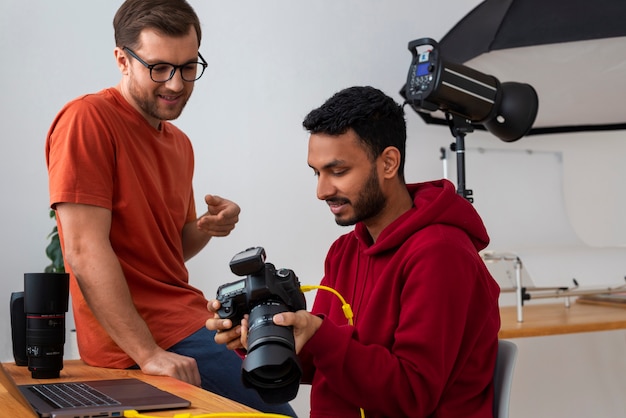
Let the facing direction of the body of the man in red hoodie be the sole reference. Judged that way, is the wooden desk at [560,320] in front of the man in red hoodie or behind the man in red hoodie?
behind

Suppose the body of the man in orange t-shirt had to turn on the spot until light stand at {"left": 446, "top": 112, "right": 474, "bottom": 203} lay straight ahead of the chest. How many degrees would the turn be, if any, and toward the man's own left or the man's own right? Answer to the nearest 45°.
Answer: approximately 90° to the man's own left

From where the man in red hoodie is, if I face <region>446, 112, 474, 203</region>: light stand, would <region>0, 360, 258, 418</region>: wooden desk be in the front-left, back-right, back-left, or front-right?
back-left

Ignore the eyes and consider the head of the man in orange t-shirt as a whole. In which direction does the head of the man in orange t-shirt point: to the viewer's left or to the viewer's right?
to the viewer's right

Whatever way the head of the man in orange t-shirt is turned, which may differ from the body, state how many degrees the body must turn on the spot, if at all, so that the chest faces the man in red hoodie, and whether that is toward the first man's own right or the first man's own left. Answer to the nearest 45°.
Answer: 0° — they already face them

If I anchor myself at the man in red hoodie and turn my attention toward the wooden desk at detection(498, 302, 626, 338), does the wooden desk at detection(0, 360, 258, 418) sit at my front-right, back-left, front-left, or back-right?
back-left

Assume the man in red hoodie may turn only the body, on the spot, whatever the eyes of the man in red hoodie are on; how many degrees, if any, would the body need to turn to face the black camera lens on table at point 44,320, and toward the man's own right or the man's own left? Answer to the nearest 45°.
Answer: approximately 45° to the man's own right

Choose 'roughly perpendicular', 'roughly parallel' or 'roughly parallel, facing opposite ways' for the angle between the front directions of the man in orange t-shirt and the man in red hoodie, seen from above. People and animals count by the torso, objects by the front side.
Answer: roughly perpendicular

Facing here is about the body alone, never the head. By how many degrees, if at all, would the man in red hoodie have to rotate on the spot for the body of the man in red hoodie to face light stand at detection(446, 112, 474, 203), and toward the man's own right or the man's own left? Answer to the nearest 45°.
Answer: approximately 135° to the man's own right

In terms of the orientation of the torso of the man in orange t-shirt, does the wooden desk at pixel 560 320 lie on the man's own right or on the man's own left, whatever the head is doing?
on the man's own left
